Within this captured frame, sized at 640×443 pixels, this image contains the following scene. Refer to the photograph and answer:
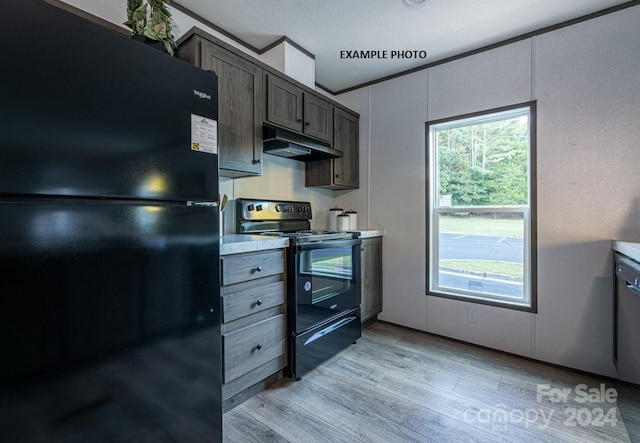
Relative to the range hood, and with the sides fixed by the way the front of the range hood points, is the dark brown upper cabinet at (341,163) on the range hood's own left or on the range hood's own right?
on the range hood's own left

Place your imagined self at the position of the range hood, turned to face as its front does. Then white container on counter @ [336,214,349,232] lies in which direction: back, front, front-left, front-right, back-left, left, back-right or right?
left

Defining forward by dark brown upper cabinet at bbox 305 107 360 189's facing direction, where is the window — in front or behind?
in front

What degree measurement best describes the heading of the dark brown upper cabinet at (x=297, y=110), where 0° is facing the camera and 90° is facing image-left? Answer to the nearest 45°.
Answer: approximately 315°

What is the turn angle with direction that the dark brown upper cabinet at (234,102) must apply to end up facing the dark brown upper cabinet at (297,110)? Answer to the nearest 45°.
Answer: approximately 90° to its left

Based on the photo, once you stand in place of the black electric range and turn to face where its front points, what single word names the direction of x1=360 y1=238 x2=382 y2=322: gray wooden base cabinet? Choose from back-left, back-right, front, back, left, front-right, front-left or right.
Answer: left

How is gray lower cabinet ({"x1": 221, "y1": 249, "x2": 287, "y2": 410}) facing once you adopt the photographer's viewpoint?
facing the viewer and to the right of the viewer

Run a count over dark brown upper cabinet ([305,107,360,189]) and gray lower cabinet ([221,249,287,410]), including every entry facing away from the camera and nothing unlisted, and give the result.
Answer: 0

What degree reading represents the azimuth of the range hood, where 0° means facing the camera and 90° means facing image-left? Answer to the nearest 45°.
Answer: approximately 315°

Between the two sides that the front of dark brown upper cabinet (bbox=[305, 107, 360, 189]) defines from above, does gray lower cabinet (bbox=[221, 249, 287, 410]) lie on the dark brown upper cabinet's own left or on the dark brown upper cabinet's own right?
on the dark brown upper cabinet's own right

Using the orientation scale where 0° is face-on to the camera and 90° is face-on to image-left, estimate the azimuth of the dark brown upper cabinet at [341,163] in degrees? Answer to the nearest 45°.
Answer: approximately 315°
